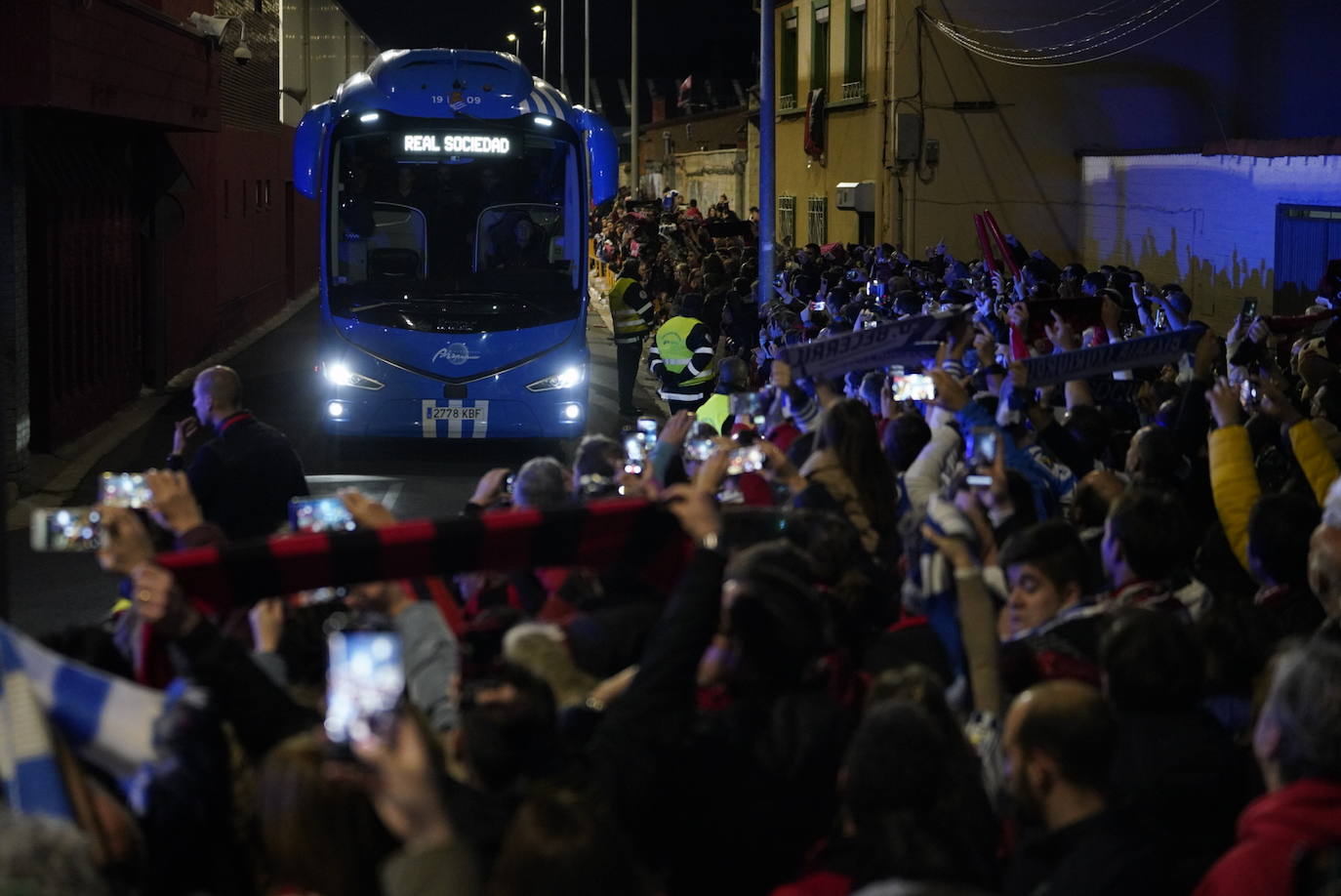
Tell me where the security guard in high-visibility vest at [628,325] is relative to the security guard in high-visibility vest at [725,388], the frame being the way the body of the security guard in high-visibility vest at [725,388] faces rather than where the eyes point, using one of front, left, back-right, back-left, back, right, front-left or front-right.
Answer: front-left

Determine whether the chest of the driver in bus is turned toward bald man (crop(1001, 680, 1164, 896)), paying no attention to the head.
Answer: yes

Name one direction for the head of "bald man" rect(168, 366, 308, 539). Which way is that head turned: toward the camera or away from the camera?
away from the camera

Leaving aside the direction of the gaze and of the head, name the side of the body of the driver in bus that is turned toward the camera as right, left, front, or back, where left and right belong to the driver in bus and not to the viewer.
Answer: front

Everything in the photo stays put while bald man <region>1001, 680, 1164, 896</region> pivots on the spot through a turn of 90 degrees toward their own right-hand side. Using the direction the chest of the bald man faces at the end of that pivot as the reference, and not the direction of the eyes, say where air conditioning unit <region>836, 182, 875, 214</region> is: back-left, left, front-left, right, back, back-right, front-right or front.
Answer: front-left

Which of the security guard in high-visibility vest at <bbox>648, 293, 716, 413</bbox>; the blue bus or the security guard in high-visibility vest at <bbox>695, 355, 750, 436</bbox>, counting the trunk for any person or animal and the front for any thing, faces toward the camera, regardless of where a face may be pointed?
the blue bus

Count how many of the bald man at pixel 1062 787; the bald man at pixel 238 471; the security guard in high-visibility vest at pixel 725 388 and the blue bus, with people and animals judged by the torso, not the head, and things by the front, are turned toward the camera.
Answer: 1

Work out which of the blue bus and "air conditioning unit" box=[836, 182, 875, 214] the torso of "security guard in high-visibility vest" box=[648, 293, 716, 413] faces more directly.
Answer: the air conditioning unit

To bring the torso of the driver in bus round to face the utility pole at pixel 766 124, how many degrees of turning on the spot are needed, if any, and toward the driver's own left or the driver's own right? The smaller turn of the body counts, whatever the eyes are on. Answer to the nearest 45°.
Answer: approximately 135° to the driver's own left

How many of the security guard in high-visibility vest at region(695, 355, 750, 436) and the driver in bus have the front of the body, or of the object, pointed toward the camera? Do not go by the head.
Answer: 1

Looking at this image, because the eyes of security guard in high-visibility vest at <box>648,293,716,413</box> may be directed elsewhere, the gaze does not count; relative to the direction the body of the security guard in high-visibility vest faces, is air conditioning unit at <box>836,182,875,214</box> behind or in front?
in front

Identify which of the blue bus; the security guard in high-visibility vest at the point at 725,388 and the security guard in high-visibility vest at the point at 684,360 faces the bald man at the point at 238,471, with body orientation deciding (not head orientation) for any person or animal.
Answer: the blue bus

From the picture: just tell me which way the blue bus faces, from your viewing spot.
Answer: facing the viewer

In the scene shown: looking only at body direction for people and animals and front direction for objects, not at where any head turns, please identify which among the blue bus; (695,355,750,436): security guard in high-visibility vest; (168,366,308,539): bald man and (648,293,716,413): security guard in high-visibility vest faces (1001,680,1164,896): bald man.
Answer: the blue bus

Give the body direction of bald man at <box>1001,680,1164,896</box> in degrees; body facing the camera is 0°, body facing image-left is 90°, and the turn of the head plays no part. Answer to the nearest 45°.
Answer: approximately 135°

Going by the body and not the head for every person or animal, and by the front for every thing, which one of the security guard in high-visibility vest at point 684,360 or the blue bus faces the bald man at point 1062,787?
the blue bus
